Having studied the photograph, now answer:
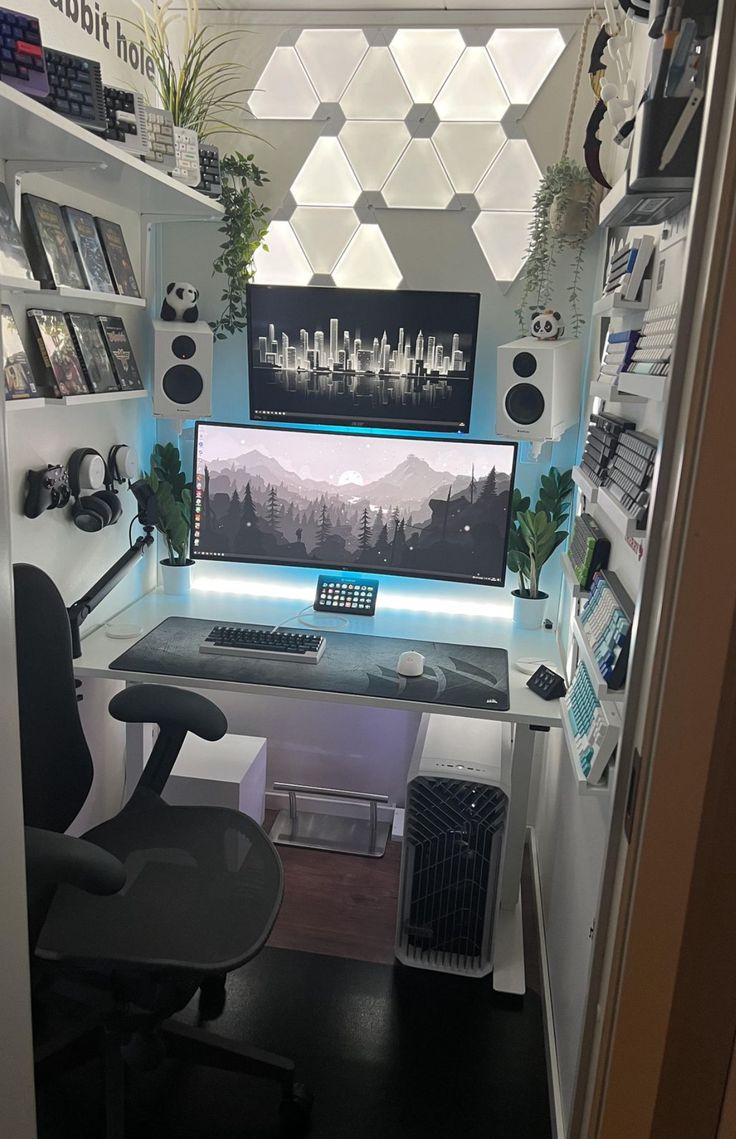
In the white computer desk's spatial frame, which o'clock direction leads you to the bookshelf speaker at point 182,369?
The bookshelf speaker is roughly at 4 o'clock from the white computer desk.

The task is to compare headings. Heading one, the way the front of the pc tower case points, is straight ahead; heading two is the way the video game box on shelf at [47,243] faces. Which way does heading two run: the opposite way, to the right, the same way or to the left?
to the left

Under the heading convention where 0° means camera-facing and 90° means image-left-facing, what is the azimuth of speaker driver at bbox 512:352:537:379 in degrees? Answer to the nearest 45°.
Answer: approximately 0°

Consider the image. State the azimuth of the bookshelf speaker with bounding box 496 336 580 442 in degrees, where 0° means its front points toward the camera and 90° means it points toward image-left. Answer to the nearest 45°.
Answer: approximately 45°

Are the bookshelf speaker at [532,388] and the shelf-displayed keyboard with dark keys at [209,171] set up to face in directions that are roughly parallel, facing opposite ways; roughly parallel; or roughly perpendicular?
roughly perpendicular

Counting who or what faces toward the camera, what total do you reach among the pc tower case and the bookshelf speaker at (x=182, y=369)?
2

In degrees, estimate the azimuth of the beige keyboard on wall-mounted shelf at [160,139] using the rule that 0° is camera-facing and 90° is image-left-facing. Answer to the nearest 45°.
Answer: approximately 315°
